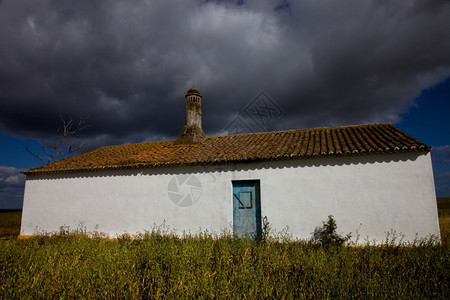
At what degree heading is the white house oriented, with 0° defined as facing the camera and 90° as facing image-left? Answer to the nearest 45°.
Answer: approximately 0°
